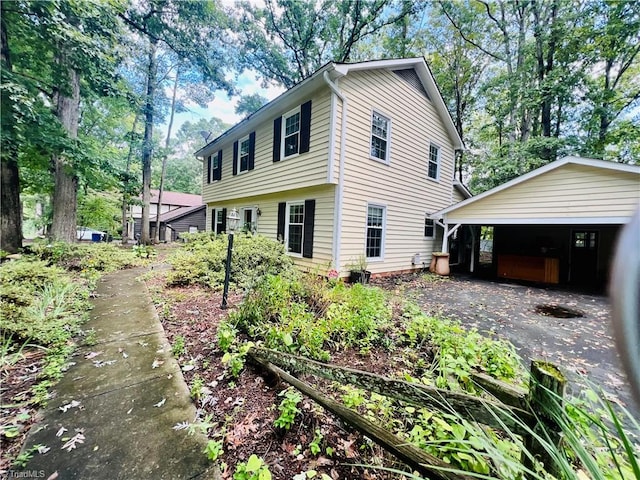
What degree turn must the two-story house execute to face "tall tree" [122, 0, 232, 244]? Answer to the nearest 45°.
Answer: approximately 90° to its right

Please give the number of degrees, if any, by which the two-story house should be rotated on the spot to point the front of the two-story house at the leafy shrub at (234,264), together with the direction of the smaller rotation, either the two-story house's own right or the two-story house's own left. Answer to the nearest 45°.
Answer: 0° — it already faces it

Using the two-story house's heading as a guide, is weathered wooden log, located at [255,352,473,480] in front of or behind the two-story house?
in front

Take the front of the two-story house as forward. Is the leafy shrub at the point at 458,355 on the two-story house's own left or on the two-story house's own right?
on the two-story house's own left

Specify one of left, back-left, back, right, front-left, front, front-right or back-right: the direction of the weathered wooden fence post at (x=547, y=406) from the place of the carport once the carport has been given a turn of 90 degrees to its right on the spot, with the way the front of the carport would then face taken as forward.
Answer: left

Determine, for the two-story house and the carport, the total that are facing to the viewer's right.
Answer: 0

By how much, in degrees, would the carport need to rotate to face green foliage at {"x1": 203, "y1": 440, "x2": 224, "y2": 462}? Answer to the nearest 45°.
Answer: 0° — it already faces it

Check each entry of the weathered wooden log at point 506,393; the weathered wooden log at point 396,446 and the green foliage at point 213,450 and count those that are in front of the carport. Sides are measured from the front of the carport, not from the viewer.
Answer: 3

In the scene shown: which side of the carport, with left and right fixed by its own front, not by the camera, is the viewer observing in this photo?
front

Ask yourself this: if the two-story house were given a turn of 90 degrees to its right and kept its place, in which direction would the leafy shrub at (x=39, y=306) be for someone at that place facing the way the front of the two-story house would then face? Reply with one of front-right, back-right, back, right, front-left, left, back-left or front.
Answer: left

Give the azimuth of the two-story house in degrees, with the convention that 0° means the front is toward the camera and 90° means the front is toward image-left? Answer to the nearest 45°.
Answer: approximately 45°

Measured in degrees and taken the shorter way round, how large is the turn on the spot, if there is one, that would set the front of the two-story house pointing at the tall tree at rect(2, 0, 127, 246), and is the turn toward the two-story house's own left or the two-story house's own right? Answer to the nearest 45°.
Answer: approximately 45° to the two-story house's own right

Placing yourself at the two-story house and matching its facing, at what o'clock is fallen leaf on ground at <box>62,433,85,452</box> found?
The fallen leaf on ground is roughly at 11 o'clock from the two-story house.

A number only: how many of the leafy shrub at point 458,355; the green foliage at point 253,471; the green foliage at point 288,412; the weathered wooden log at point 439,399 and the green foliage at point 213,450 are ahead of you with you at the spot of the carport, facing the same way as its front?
5

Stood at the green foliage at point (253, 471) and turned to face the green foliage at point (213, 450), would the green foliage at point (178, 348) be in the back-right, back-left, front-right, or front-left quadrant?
front-right

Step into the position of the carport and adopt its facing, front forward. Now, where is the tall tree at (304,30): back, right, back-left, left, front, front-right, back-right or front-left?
right

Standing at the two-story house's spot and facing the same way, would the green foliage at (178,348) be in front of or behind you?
in front

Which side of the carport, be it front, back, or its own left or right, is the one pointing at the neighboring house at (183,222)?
right
